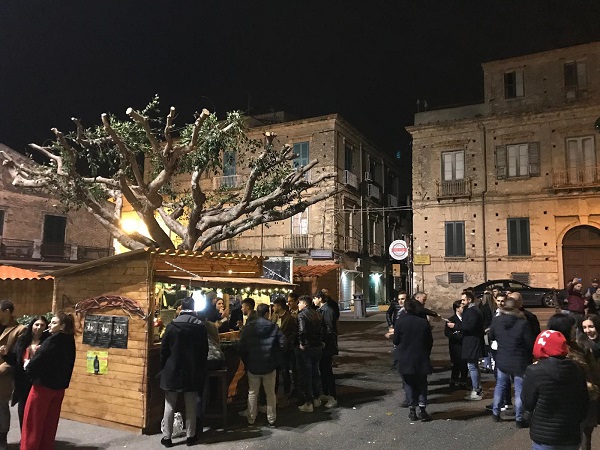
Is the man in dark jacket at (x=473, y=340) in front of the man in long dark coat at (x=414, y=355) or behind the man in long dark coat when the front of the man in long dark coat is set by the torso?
in front

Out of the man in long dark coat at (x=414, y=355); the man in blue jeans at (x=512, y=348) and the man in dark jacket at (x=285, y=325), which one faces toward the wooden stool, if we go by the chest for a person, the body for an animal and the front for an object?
the man in dark jacket

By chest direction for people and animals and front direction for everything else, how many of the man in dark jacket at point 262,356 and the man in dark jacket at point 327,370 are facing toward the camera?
0

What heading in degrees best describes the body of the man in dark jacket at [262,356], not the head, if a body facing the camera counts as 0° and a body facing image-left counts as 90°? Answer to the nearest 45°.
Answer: approximately 180°

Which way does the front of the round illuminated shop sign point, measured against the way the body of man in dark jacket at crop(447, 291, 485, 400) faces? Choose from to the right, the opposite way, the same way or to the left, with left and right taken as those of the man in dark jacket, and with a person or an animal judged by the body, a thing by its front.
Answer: to the left

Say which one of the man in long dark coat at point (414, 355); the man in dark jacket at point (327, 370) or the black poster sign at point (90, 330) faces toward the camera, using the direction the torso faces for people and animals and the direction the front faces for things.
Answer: the black poster sign

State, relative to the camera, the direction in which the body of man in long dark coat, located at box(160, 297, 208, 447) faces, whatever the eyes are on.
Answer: away from the camera

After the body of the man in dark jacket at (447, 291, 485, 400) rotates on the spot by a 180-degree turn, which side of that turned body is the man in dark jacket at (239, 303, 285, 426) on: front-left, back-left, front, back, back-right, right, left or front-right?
back-right

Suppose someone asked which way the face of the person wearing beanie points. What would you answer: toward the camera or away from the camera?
away from the camera

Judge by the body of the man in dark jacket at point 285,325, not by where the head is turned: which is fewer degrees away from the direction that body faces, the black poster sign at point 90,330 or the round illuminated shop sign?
the black poster sign
